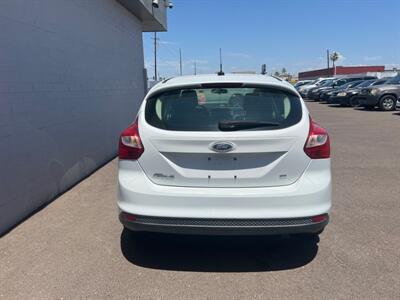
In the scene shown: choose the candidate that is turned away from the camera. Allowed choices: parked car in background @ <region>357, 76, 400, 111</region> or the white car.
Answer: the white car

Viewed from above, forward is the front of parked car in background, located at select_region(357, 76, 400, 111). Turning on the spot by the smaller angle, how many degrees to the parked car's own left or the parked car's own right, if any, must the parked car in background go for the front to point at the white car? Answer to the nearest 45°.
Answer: approximately 45° to the parked car's own left

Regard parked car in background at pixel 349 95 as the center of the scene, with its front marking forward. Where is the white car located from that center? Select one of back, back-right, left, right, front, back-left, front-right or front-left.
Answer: front-left

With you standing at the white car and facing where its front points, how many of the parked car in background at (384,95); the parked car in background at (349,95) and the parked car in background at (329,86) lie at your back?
0

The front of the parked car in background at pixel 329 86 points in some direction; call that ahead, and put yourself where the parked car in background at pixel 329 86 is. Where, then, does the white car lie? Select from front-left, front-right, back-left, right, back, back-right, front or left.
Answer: front-left

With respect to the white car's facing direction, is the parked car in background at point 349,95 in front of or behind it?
in front

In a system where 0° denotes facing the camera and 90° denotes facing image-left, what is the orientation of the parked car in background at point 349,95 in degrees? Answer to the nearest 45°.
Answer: approximately 45°

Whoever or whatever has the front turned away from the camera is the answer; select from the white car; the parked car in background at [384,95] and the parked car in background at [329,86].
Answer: the white car

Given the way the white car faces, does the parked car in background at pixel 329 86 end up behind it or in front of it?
in front

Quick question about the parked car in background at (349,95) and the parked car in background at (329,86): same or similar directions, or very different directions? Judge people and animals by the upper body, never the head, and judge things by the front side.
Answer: same or similar directions

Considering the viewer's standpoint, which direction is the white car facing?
facing away from the viewer

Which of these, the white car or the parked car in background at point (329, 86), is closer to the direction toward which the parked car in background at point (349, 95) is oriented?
the white car

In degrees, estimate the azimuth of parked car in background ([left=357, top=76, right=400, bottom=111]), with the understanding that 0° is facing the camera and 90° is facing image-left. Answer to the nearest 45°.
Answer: approximately 45°

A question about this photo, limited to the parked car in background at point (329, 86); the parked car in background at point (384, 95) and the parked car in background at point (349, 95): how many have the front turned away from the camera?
0

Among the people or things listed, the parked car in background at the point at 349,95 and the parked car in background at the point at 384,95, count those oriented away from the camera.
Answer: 0
